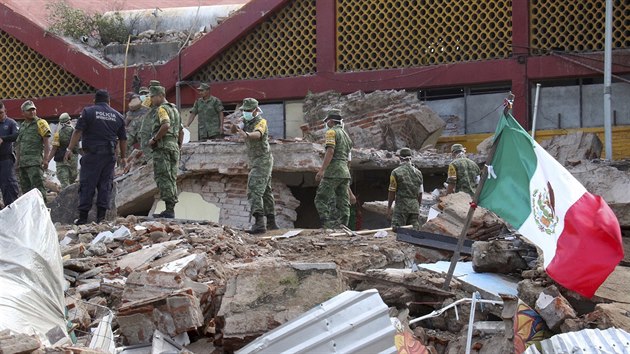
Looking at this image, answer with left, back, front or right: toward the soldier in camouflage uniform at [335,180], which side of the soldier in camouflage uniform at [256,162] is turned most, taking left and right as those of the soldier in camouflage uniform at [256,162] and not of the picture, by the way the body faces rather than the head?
back

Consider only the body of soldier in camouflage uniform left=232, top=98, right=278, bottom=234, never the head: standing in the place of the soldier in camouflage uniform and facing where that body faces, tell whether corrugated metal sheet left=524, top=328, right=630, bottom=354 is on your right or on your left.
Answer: on your left

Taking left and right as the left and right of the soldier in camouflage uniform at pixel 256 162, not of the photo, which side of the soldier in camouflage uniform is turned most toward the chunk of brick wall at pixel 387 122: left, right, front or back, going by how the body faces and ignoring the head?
back

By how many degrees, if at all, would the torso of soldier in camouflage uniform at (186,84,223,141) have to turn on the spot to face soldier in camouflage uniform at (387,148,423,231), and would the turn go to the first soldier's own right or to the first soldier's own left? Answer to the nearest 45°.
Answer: approximately 90° to the first soldier's own left

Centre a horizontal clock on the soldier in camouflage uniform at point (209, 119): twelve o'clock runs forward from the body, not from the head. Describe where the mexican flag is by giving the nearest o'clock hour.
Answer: The mexican flag is roughly at 10 o'clock from the soldier in camouflage uniform.

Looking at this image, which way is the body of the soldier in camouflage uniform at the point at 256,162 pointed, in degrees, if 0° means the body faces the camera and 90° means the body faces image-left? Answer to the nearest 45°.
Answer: approximately 45°

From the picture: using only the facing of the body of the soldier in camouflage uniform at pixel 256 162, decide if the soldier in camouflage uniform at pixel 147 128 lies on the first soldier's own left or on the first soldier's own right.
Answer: on the first soldier's own right
